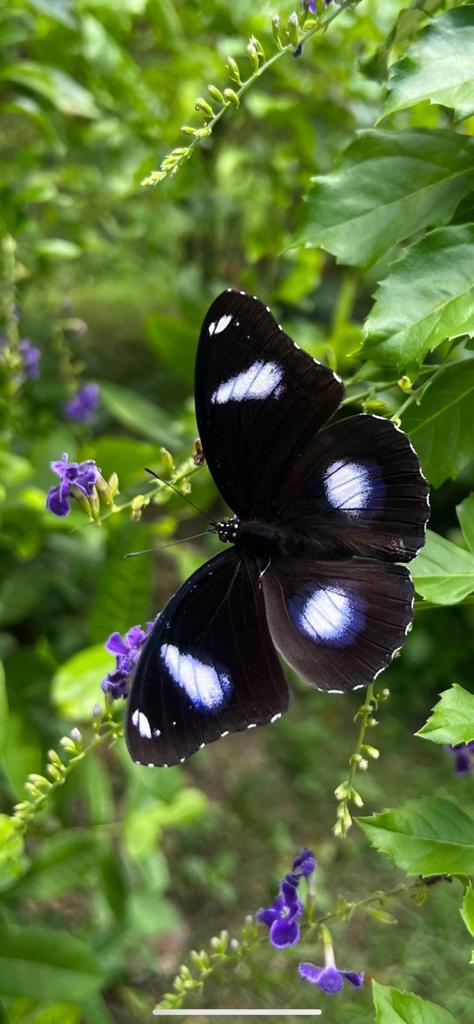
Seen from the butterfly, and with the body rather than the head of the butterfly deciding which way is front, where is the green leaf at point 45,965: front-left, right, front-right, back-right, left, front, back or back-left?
front-right

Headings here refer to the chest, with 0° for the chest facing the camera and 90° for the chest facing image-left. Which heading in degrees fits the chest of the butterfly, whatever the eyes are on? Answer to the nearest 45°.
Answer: approximately 90°
